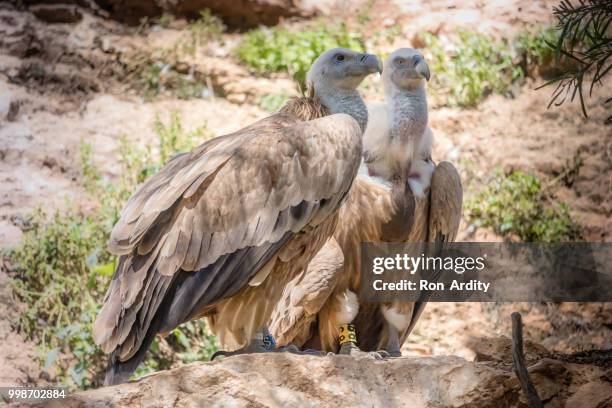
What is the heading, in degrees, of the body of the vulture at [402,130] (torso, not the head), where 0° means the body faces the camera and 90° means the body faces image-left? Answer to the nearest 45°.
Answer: approximately 315°

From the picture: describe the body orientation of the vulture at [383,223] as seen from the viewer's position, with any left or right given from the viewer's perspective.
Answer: facing the viewer and to the right of the viewer

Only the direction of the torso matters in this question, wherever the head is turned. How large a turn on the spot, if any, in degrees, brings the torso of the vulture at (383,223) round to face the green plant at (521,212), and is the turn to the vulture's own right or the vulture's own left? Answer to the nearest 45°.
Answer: approximately 90° to the vulture's own left

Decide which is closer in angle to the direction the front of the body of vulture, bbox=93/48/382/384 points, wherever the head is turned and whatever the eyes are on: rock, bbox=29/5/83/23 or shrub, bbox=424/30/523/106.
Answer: the shrub

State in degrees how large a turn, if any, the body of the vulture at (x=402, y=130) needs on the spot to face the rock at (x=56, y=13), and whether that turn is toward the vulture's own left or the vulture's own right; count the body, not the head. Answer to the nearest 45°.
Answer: approximately 180°

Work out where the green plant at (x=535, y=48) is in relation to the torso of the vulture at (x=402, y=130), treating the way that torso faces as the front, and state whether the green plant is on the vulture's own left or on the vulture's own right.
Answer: on the vulture's own left

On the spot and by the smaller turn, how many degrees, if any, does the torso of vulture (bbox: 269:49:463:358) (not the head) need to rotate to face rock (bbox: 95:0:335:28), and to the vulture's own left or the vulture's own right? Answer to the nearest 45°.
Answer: approximately 180°

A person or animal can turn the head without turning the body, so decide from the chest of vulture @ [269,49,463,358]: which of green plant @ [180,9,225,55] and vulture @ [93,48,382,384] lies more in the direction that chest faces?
the vulture

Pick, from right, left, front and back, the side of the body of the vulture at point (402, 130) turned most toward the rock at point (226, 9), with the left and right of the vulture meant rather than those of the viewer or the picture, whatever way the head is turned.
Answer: back
